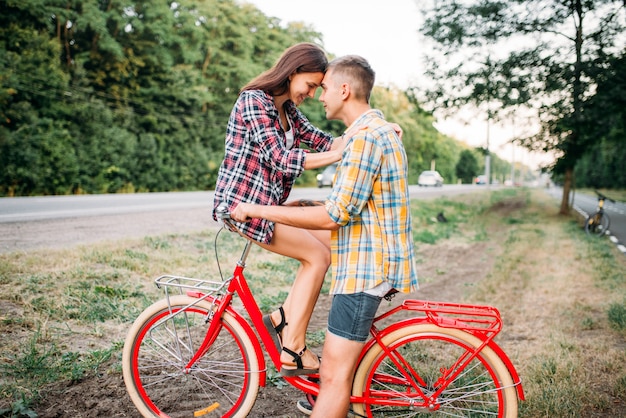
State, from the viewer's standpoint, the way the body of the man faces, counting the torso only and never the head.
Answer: to the viewer's left

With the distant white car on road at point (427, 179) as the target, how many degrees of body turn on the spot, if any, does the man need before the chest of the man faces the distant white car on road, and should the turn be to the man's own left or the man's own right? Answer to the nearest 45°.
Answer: approximately 90° to the man's own right

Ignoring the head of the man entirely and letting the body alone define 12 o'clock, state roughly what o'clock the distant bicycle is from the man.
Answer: The distant bicycle is roughly at 4 o'clock from the man.

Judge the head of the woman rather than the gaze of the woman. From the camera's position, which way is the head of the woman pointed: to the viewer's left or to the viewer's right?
to the viewer's right

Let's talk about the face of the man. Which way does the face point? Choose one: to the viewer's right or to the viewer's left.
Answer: to the viewer's left
